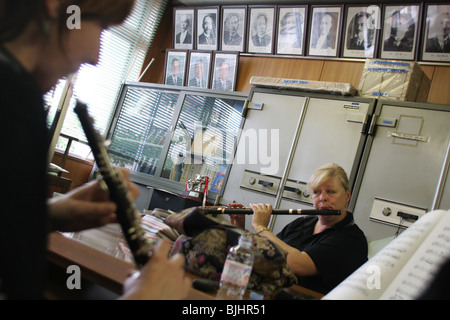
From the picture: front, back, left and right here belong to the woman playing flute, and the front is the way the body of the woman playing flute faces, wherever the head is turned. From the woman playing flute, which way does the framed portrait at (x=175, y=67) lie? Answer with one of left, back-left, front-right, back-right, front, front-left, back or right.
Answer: right

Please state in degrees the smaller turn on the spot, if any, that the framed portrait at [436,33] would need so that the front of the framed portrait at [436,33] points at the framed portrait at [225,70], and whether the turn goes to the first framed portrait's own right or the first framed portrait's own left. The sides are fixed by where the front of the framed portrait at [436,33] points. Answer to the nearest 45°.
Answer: approximately 90° to the first framed portrait's own right

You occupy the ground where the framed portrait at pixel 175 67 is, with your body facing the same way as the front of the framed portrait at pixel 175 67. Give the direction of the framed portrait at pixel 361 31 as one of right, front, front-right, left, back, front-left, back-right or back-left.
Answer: front-left

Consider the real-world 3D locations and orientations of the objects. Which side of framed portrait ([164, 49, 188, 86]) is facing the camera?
front

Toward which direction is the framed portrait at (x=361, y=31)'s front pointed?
toward the camera

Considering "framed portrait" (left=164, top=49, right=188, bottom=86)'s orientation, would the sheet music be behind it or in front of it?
in front

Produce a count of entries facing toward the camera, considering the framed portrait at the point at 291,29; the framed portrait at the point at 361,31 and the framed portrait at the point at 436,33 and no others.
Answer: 3

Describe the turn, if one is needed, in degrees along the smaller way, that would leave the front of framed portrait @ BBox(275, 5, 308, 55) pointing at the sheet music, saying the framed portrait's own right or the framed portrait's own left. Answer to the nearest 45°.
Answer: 0° — it already faces it

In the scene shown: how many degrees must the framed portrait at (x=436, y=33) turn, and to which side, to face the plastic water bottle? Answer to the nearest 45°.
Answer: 0° — it already faces it

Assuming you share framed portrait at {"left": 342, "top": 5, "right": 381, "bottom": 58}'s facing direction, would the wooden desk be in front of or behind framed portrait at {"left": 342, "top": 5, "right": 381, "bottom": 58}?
in front

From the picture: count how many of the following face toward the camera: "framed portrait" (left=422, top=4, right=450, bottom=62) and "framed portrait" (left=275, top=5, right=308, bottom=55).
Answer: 2

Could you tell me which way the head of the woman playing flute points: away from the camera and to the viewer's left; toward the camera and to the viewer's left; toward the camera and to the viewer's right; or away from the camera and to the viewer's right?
toward the camera and to the viewer's left

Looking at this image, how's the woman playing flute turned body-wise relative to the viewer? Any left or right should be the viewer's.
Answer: facing the viewer and to the left of the viewer

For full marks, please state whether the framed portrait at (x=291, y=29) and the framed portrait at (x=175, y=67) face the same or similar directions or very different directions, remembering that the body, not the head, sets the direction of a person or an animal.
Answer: same or similar directions
